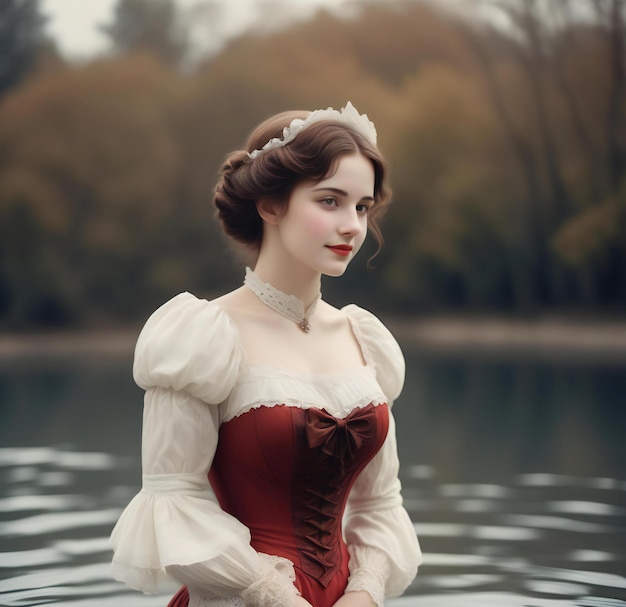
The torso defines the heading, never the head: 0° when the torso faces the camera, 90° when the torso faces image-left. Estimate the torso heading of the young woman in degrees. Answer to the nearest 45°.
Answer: approximately 315°
